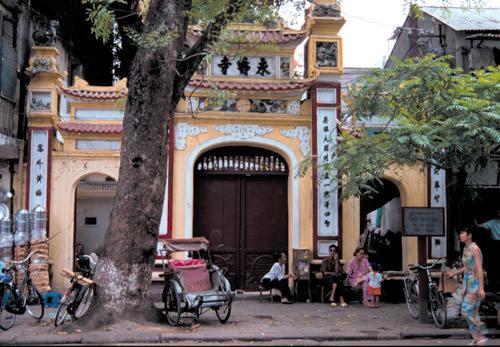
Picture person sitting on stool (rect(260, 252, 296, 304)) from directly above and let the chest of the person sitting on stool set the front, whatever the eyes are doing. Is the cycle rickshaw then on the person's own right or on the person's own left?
on the person's own right

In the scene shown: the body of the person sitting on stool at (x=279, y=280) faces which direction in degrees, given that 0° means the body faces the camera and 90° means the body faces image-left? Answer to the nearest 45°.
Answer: approximately 270°

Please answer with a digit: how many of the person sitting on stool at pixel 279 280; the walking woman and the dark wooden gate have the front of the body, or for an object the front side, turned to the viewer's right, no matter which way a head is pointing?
1

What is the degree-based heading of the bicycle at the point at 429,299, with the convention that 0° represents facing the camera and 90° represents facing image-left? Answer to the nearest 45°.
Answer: approximately 315°

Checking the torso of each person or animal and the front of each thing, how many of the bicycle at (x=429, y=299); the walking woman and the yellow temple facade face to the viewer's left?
1

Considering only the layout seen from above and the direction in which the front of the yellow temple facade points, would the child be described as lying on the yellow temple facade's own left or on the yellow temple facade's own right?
on the yellow temple facade's own left

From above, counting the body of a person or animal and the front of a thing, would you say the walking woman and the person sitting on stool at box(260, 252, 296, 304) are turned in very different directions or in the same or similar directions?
very different directions

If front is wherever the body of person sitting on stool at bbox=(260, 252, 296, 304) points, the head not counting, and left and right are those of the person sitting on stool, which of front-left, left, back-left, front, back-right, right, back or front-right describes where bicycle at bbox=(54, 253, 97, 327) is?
back-right

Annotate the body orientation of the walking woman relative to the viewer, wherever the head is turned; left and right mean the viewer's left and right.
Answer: facing to the left of the viewer

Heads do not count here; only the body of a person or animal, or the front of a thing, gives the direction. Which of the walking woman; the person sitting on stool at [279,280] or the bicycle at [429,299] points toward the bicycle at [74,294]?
the walking woman

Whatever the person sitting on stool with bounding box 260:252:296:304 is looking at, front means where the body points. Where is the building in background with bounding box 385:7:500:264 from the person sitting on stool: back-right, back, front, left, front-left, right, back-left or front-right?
front-left
